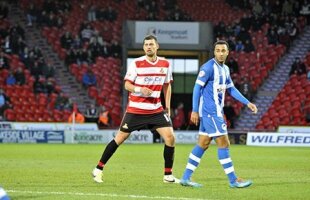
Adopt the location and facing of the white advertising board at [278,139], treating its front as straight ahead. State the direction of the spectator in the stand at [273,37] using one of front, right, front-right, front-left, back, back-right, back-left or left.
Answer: back

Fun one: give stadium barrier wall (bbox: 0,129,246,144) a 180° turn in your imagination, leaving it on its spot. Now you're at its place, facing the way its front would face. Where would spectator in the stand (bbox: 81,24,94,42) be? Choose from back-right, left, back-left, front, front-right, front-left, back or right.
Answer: front

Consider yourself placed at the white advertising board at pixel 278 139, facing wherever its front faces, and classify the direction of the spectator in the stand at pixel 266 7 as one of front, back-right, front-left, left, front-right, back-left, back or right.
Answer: back

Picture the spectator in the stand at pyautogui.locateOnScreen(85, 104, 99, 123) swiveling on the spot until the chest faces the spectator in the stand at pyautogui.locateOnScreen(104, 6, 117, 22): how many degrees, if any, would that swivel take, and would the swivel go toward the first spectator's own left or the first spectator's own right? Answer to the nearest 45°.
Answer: approximately 180°

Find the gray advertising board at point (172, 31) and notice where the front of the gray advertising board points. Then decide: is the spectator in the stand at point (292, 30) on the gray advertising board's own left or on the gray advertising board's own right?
on the gray advertising board's own left

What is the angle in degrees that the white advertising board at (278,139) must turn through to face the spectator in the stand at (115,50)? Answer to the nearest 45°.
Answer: approximately 135° to its right

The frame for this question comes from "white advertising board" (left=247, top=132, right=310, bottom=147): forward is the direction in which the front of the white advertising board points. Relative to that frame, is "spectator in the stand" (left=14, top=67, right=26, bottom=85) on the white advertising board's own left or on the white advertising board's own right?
on the white advertising board's own right

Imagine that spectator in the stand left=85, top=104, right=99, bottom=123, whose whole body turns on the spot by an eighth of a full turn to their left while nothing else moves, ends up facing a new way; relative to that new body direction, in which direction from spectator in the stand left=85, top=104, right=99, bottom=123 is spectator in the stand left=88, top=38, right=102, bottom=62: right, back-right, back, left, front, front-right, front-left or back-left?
back-left

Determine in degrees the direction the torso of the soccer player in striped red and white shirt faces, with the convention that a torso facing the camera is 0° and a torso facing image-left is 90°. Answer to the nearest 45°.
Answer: approximately 0°
